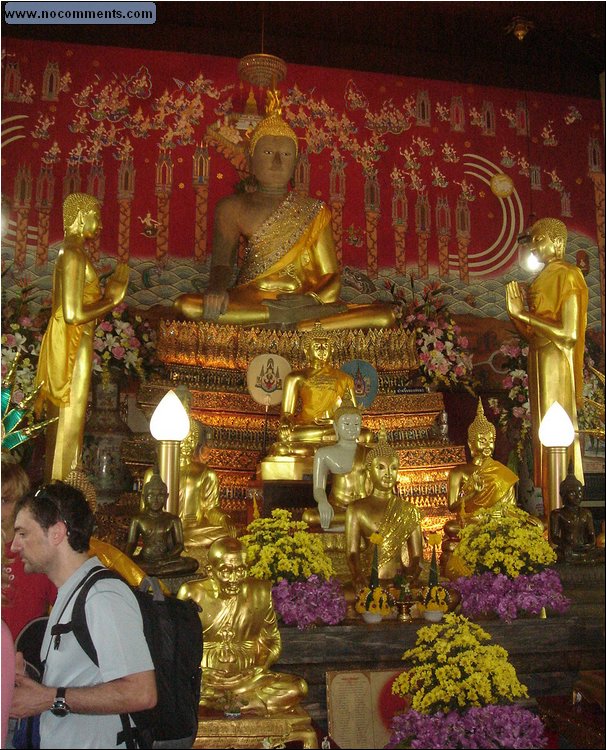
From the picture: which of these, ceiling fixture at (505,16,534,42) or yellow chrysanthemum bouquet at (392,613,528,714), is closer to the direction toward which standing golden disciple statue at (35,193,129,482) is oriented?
the ceiling fixture

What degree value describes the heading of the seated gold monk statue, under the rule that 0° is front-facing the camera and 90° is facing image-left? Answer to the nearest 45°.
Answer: approximately 0°

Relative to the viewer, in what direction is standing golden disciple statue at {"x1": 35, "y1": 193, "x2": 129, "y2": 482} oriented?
to the viewer's right

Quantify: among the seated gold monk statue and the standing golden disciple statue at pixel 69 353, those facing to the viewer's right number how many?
1

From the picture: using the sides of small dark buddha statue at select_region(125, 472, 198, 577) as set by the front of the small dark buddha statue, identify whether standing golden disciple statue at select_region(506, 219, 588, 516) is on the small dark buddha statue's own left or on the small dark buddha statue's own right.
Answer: on the small dark buddha statue's own left

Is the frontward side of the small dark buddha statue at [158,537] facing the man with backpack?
yes

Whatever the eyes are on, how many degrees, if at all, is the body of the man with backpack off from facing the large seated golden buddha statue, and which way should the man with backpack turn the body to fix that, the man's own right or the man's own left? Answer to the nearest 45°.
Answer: approximately 90° to the man's own right

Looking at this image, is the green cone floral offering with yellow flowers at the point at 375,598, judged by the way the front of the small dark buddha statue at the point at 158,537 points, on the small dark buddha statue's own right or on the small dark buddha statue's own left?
on the small dark buddha statue's own left

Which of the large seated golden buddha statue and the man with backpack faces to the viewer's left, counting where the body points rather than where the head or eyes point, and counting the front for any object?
the man with backpack

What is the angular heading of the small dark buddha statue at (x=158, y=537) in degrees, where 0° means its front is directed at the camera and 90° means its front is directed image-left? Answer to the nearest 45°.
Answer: approximately 0°

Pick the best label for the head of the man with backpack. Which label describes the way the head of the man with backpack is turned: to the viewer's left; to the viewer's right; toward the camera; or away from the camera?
to the viewer's left

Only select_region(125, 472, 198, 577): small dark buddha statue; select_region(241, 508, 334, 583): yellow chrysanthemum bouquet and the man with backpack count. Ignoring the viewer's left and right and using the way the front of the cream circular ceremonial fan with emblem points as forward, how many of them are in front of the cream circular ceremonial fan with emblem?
3

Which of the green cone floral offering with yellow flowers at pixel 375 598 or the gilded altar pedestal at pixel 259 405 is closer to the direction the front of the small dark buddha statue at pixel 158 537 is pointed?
the green cone floral offering with yellow flowers
